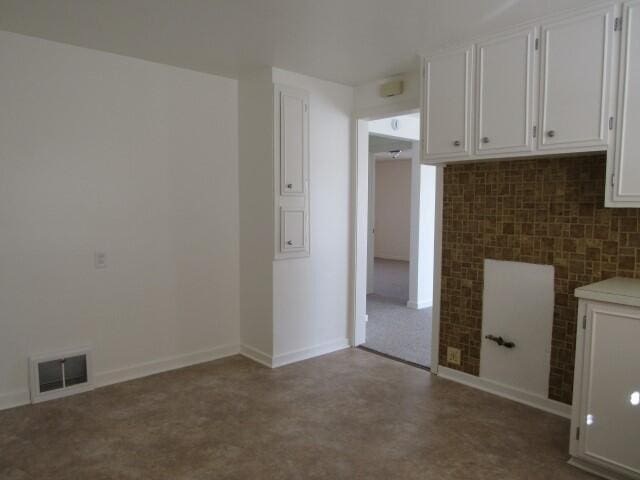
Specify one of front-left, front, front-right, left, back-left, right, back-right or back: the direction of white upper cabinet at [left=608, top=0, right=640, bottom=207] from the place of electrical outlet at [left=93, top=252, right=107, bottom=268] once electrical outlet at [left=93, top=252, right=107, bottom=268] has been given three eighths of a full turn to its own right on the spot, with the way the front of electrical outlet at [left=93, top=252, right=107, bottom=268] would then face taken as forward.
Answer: back

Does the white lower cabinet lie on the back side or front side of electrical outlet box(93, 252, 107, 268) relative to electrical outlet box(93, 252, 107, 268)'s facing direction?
on the front side

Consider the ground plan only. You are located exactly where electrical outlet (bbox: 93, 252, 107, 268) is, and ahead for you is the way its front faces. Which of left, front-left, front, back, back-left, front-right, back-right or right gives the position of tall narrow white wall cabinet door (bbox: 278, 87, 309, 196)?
left

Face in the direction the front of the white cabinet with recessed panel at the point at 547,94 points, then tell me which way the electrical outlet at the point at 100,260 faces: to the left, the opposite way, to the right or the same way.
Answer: to the left

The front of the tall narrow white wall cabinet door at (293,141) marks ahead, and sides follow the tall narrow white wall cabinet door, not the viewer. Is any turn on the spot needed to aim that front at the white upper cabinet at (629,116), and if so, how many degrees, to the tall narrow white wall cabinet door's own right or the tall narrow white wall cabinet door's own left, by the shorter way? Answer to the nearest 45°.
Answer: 0° — it already faces it

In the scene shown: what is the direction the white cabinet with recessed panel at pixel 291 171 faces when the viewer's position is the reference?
facing the viewer and to the right of the viewer

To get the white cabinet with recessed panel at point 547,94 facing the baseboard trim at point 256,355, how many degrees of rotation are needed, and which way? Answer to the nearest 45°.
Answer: approximately 45° to its right

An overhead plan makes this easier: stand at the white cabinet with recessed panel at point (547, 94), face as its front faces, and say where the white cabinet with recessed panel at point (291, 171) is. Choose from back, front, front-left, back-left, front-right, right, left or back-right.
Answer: front-right

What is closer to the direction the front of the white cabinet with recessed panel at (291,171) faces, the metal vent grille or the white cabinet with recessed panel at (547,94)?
the white cabinet with recessed panel

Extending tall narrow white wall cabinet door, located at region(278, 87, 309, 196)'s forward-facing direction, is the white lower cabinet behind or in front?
in front

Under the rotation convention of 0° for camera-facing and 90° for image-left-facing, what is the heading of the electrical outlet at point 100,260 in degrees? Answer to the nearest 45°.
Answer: approximately 0°

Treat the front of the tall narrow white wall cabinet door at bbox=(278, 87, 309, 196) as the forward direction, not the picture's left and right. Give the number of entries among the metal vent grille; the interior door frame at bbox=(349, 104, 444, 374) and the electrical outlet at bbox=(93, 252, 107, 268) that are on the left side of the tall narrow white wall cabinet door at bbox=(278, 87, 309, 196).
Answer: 1
